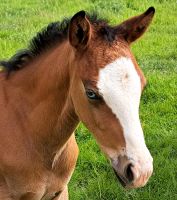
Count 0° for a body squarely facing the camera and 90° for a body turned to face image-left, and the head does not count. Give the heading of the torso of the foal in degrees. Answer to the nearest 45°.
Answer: approximately 315°
